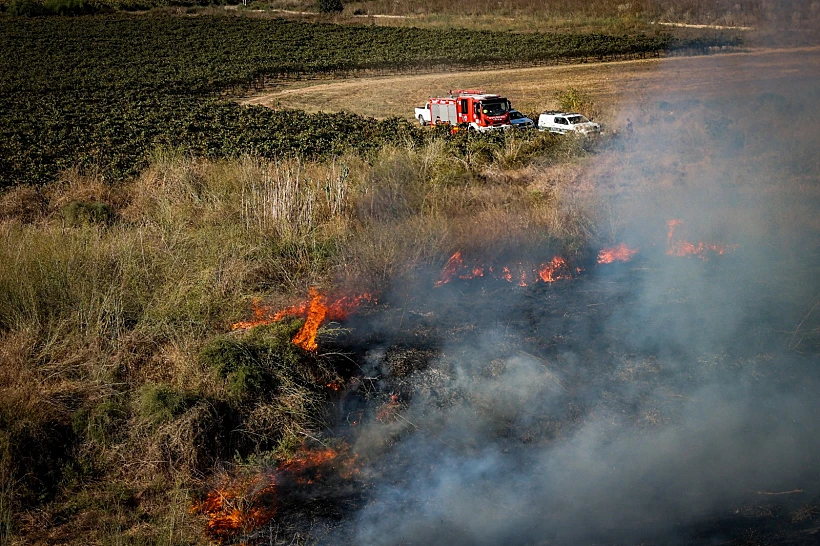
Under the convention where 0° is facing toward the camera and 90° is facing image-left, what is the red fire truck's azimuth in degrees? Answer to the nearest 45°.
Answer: approximately 315°

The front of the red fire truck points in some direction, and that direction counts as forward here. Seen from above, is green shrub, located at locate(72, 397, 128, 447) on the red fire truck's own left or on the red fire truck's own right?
on the red fire truck's own right

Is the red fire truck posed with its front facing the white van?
yes

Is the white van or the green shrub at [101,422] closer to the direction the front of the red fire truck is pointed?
the white van
